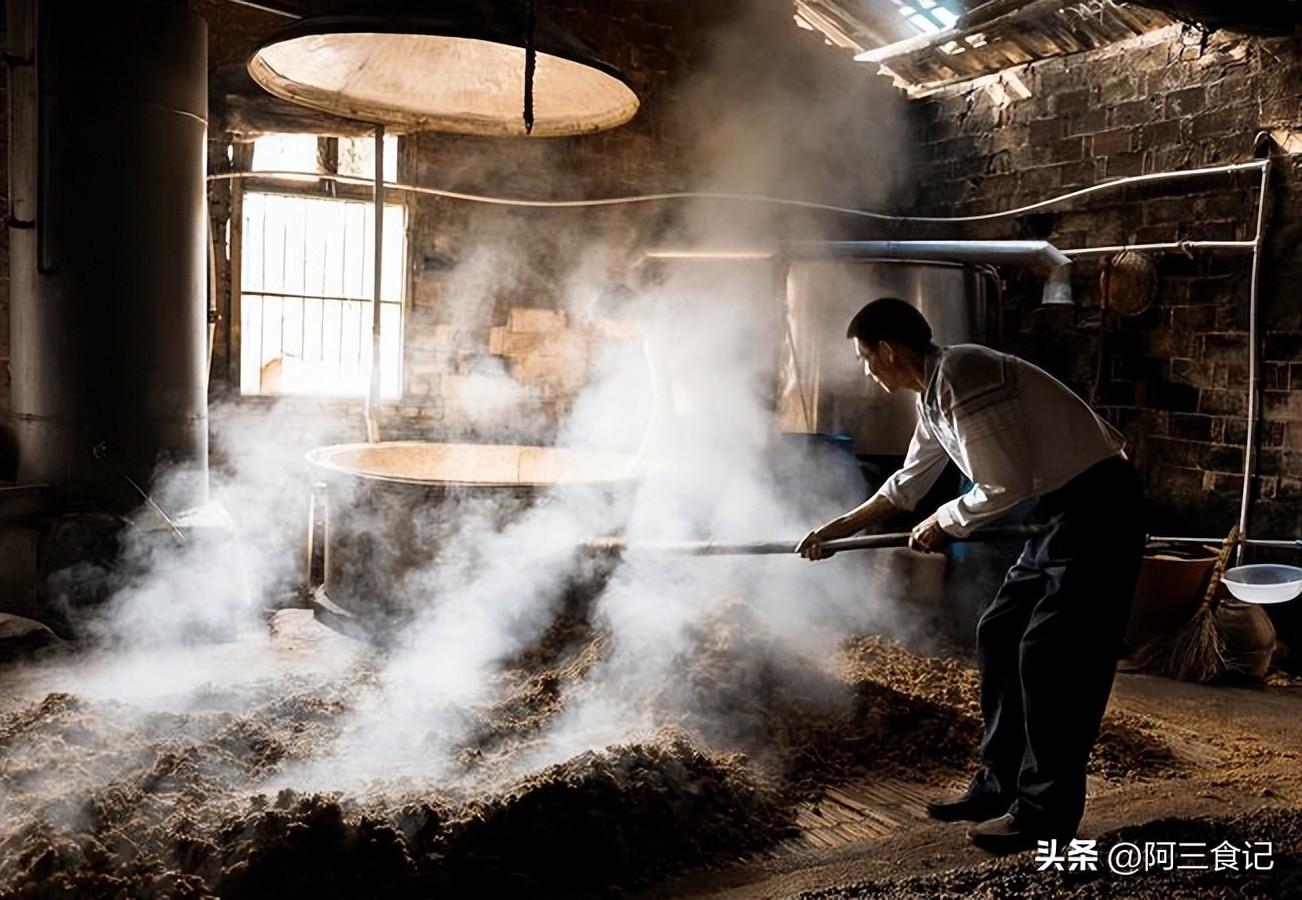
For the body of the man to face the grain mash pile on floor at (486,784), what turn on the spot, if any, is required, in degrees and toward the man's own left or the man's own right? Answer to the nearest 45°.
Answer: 0° — they already face it

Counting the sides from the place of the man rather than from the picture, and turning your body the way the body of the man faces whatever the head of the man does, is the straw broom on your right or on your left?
on your right

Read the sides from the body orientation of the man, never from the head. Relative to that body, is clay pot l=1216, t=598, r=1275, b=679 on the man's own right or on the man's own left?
on the man's own right

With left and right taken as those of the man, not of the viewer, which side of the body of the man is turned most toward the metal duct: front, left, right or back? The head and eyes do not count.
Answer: right

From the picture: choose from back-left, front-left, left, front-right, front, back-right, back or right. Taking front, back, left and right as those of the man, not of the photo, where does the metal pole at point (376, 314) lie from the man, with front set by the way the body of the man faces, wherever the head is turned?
front-right

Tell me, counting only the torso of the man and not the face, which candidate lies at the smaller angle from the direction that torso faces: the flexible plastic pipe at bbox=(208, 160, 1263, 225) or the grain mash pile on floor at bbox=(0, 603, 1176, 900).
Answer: the grain mash pile on floor

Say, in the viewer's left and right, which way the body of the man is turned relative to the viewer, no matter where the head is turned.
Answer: facing to the left of the viewer

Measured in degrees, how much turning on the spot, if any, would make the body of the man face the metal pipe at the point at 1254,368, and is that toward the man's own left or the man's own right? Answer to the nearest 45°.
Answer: approximately 90° to the man's own right

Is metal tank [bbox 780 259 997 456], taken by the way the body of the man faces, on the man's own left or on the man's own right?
on the man's own right

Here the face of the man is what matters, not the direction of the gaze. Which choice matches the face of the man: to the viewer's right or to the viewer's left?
to the viewer's left
